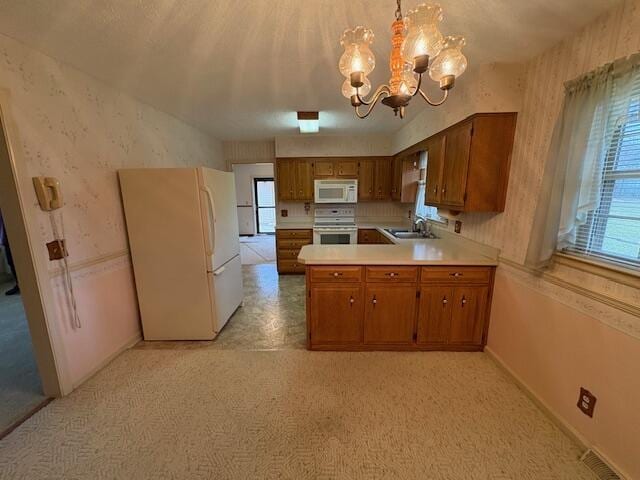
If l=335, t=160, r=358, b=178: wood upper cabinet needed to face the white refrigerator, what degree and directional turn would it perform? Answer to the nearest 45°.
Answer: approximately 45° to its right

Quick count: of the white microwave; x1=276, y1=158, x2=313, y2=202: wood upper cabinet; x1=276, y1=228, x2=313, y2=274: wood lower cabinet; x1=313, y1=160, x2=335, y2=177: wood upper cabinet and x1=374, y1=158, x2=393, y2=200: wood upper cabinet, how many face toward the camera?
5

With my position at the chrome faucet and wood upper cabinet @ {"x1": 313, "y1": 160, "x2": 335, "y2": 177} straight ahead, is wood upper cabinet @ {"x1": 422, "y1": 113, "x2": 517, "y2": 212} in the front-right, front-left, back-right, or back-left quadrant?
back-left

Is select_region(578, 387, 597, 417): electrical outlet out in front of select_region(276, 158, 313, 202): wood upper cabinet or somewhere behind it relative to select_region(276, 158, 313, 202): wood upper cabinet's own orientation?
in front

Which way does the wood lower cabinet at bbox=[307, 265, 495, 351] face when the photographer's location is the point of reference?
facing the viewer

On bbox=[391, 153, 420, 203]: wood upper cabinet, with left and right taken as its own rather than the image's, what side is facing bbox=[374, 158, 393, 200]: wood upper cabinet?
right

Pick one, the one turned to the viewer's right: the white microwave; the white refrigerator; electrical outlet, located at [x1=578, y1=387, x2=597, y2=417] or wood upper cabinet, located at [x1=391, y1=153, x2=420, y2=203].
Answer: the white refrigerator

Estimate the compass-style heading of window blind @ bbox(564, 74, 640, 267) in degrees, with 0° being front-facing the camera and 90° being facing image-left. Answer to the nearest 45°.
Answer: approximately 45°

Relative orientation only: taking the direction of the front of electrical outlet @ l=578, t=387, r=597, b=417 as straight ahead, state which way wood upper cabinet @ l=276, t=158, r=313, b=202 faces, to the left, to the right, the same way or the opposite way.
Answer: to the left

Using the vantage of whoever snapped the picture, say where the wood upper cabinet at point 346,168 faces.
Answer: facing the viewer

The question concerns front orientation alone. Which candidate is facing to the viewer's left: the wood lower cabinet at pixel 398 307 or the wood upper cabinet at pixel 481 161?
the wood upper cabinet

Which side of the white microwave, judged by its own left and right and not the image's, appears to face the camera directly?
front

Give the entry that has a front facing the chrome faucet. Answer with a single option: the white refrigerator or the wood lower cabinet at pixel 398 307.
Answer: the white refrigerator

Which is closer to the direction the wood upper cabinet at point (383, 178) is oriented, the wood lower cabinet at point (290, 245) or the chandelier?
the chandelier

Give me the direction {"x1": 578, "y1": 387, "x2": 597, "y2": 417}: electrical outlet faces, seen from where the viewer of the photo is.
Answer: facing the viewer and to the left of the viewer

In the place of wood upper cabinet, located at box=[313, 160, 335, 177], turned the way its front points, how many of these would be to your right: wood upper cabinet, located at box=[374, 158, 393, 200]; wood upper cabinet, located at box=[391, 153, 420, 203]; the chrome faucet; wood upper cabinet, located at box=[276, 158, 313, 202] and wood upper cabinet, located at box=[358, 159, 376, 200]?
1
